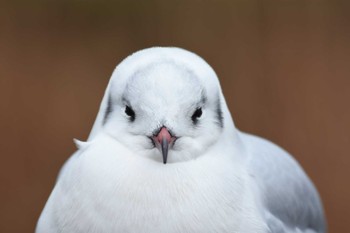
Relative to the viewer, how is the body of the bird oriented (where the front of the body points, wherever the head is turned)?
toward the camera
